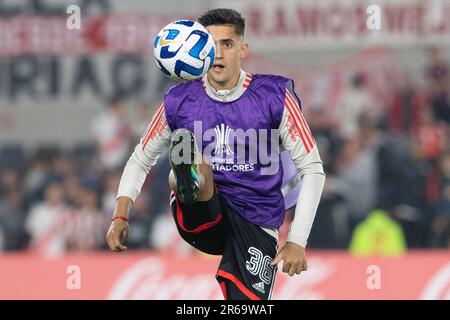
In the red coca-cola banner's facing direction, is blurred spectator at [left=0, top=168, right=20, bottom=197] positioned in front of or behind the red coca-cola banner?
behind

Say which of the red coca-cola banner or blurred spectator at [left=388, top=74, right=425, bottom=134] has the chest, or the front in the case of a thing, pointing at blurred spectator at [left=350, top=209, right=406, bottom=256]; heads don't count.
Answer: blurred spectator at [left=388, top=74, right=425, bottom=134]

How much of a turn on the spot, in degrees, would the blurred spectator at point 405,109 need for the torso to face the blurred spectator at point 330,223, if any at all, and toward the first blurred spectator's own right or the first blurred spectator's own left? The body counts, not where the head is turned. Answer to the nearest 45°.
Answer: approximately 45° to the first blurred spectator's own right

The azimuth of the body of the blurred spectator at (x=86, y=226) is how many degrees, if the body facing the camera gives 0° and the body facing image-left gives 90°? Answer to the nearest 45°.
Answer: approximately 0°

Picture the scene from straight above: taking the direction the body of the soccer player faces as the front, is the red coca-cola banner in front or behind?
behind

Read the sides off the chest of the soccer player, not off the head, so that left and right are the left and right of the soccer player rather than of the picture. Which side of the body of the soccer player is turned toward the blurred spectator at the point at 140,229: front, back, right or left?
back
